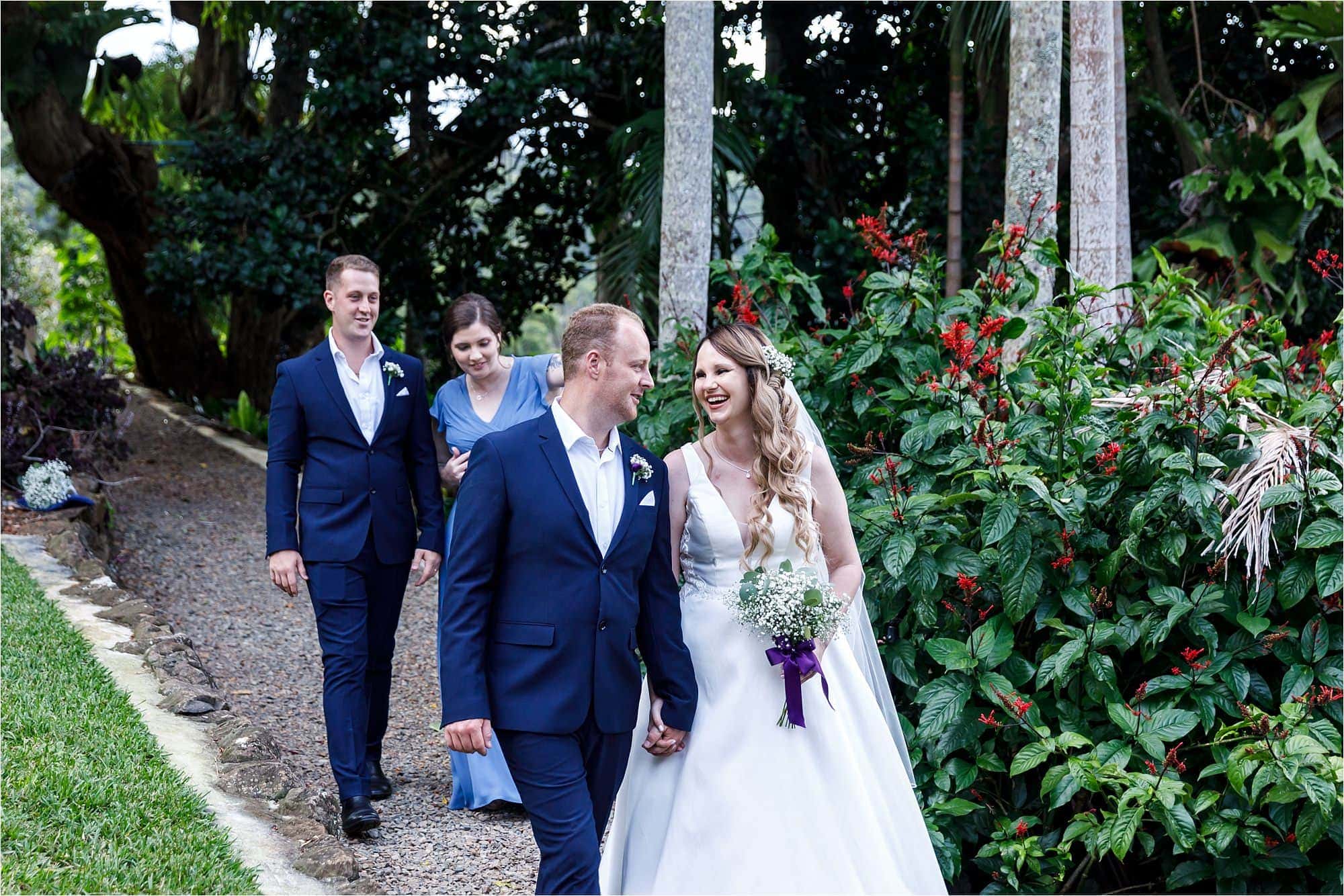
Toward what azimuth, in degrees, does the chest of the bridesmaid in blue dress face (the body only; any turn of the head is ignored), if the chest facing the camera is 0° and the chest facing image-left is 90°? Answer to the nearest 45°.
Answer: approximately 0°

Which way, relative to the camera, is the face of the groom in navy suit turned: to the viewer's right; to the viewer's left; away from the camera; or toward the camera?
to the viewer's right

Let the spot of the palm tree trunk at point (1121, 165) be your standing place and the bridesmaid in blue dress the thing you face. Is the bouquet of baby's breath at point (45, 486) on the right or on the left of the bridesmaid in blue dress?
right

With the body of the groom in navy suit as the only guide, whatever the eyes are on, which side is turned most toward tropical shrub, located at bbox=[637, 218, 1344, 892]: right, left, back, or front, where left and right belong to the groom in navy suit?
left

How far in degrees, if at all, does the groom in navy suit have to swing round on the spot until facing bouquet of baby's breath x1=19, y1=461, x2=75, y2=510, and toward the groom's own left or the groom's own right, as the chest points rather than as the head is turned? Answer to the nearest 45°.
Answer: approximately 180°

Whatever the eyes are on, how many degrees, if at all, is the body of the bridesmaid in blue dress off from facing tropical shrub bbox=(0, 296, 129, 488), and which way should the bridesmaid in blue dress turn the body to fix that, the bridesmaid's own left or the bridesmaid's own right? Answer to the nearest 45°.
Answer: approximately 135° to the bridesmaid's own right

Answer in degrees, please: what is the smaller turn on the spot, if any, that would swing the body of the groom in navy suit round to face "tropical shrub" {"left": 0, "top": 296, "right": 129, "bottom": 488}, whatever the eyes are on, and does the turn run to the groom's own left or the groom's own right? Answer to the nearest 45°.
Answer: approximately 180°

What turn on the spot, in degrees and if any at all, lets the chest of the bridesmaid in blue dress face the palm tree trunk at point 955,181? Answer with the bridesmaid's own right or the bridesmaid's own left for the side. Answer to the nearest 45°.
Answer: approximately 135° to the bridesmaid's own left

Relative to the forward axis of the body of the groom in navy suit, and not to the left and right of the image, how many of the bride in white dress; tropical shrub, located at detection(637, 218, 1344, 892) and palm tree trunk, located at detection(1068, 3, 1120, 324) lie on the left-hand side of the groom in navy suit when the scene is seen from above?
3

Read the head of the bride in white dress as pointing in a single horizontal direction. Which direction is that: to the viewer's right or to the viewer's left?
to the viewer's left
